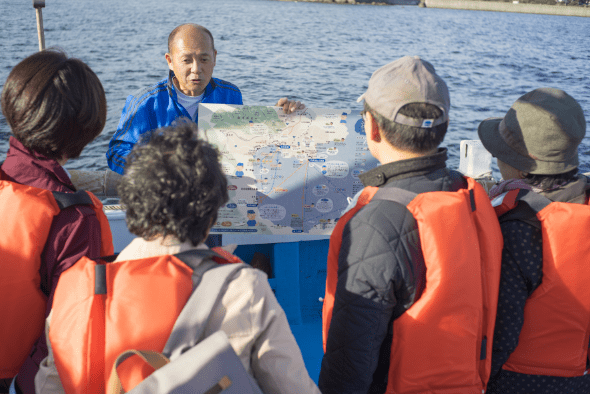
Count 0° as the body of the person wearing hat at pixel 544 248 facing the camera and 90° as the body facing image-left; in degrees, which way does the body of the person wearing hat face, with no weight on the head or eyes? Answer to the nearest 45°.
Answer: approximately 135°

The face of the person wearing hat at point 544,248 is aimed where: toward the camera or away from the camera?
away from the camera

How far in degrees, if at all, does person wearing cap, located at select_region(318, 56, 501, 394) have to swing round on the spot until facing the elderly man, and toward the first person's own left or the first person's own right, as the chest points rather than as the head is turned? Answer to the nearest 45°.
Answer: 0° — they already face them

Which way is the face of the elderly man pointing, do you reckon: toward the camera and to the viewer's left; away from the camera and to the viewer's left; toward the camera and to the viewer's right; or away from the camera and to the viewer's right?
toward the camera and to the viewer's right

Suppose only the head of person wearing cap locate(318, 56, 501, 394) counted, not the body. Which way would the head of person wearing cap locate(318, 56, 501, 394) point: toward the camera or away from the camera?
away from the camera

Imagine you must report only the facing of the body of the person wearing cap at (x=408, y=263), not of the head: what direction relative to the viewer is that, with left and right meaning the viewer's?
facing away from the viewer and to the left of the viewer
